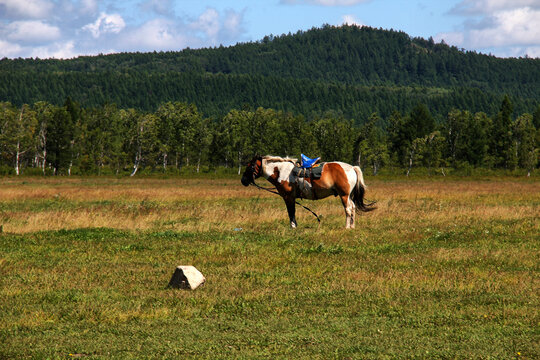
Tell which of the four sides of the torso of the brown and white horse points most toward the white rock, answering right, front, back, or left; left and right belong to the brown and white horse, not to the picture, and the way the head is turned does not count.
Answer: left

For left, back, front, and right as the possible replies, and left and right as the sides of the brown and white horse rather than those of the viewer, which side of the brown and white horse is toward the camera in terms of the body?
left
